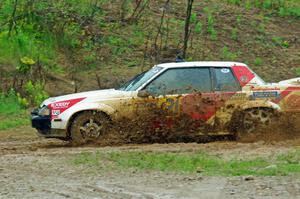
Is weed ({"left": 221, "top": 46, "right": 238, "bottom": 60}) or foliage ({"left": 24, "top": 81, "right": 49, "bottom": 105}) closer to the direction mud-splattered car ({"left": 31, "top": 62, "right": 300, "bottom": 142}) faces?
the foliage

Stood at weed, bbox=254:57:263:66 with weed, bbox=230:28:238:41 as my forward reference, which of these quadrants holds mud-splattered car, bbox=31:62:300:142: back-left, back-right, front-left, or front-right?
back-left

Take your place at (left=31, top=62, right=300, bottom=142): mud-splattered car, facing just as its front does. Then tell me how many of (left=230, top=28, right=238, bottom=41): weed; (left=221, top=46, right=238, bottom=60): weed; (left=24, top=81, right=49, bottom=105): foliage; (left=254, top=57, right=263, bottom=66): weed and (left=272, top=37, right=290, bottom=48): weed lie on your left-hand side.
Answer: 0

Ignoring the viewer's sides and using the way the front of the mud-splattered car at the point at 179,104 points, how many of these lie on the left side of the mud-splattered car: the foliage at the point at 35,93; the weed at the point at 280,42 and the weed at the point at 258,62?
0

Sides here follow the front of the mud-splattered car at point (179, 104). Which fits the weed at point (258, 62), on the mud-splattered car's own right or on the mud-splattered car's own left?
on the mud-splattered car's own right

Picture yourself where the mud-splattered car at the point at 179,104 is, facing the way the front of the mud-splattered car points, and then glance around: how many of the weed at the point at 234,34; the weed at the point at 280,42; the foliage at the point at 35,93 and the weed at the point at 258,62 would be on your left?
0

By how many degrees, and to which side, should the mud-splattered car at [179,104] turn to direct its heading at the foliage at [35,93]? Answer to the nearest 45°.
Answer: approximately 45° to its right

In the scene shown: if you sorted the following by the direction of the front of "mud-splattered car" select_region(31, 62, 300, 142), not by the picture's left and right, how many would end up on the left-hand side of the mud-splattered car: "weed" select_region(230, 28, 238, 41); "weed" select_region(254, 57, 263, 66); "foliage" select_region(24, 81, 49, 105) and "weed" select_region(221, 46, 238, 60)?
0

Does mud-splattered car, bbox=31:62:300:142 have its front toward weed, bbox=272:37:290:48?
no

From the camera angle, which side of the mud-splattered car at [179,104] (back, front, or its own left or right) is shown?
left

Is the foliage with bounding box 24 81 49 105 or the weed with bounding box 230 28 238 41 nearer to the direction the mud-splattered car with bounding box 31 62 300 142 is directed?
the foliage

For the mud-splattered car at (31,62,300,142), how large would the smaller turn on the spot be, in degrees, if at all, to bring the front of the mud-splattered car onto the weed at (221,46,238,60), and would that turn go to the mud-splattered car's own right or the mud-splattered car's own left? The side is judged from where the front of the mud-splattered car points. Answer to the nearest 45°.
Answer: approximately 90° to the mud-splattered car's own right

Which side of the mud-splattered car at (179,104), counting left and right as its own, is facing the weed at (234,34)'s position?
right
